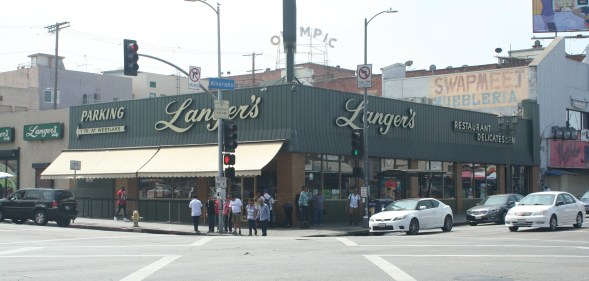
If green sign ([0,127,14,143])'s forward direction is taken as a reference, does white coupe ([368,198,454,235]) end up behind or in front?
in front

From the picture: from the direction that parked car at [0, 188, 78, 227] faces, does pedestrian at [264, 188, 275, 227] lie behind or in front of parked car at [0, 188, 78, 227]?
behind

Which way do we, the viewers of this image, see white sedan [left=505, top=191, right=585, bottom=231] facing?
facing the viewer and to the left of the viewer

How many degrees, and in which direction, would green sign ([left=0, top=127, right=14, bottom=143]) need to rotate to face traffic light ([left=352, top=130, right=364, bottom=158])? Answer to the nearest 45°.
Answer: approximately 45° to its left

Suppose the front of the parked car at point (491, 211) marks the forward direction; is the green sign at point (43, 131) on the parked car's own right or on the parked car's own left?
on the parked car's own right

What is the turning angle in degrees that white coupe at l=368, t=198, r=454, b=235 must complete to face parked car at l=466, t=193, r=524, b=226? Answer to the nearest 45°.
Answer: approximately 180°

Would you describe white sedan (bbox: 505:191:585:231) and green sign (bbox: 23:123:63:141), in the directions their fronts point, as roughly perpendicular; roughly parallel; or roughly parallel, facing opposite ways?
roughly perpendicular

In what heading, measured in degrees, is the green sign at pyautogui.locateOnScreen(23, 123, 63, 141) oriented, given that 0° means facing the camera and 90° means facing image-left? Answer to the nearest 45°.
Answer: approximately 0°

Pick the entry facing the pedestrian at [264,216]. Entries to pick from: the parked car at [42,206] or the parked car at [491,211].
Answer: the parked car at [491,211]
